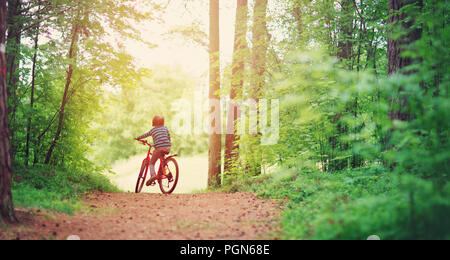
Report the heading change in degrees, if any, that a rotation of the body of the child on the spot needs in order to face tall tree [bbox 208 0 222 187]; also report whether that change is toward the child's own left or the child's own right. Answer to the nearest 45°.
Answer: approximately 90° to the child's own right

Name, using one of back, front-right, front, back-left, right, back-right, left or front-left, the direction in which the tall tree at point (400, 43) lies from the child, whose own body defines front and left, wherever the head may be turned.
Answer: back

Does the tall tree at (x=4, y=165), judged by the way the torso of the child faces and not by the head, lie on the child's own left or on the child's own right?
on the child's own left

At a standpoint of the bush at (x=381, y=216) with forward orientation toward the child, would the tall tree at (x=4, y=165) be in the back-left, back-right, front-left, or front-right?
front-left

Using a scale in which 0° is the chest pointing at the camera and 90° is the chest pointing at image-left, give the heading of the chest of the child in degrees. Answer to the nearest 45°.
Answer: approximately 135°

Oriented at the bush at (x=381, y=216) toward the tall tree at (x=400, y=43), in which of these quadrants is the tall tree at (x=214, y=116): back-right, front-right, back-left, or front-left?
front-left

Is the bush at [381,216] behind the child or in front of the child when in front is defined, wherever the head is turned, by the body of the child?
behind

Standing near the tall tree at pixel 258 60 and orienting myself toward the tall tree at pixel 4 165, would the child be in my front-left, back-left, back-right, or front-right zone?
front-right

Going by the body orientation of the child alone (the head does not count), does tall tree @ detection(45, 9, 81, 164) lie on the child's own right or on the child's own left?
on the child's own left

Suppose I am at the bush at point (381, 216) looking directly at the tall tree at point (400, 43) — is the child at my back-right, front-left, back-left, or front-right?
front-left
